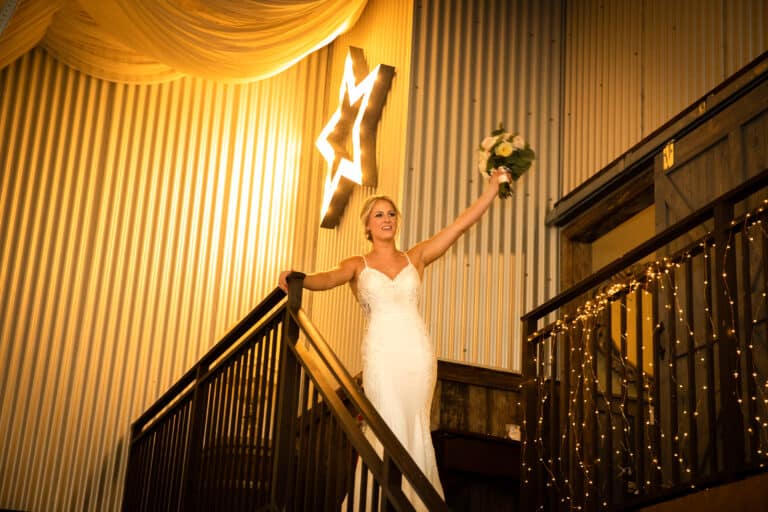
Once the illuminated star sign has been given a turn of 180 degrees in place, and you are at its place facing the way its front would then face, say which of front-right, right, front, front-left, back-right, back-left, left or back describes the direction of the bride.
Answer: back-right

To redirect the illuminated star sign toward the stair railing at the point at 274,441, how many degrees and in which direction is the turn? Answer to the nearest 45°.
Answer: approximately 45° to its left

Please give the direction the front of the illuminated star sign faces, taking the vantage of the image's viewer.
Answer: facing the viewer and to the left of the viewer

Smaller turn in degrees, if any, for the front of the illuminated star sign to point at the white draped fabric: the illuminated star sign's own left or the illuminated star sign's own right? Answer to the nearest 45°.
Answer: approximately 45° to the illuminated star sign's own right

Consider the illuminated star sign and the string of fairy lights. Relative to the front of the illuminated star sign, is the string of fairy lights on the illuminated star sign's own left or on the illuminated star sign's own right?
on the illuminated star sign's own left
